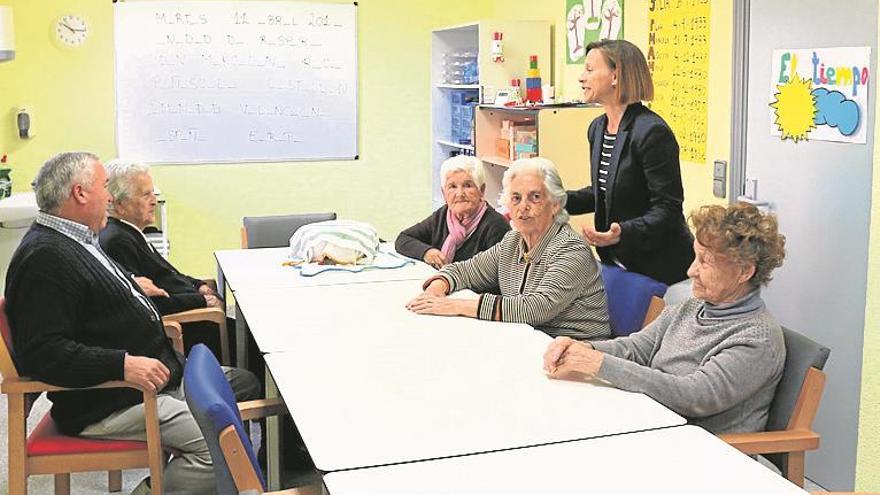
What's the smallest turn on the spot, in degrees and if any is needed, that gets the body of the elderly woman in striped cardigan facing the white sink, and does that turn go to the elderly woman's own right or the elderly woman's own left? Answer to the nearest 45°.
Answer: approximately 90° to the elderly woman's own right

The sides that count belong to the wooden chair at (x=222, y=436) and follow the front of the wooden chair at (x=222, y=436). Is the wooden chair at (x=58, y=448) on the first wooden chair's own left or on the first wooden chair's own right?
on the first wooden chair's own left

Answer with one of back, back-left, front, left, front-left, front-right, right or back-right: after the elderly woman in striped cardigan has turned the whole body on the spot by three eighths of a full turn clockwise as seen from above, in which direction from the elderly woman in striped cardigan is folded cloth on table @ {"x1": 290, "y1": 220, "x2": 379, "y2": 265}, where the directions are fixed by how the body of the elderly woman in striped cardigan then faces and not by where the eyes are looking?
front-left

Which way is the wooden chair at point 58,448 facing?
to the viewer's right

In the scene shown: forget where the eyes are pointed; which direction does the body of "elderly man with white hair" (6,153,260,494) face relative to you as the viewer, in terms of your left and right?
facing to the right of the viewer

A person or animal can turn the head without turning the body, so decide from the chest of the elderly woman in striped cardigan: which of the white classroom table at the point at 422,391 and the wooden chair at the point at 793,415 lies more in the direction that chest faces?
the white classroom table

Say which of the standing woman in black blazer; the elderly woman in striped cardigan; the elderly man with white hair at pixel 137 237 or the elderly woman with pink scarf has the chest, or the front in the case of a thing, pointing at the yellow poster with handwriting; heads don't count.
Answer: the elderly man with white hair

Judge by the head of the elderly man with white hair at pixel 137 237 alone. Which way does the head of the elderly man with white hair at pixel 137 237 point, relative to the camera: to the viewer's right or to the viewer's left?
to the viewer's right

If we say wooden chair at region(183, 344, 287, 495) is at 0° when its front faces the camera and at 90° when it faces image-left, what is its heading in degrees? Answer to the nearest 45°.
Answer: approximately 225°
